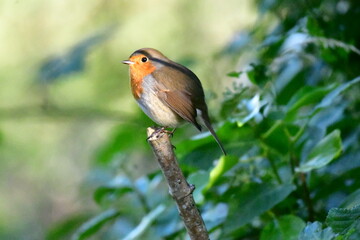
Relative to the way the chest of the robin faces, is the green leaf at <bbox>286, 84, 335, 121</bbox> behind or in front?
behind

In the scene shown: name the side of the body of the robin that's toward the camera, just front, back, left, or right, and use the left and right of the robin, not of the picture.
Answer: left
